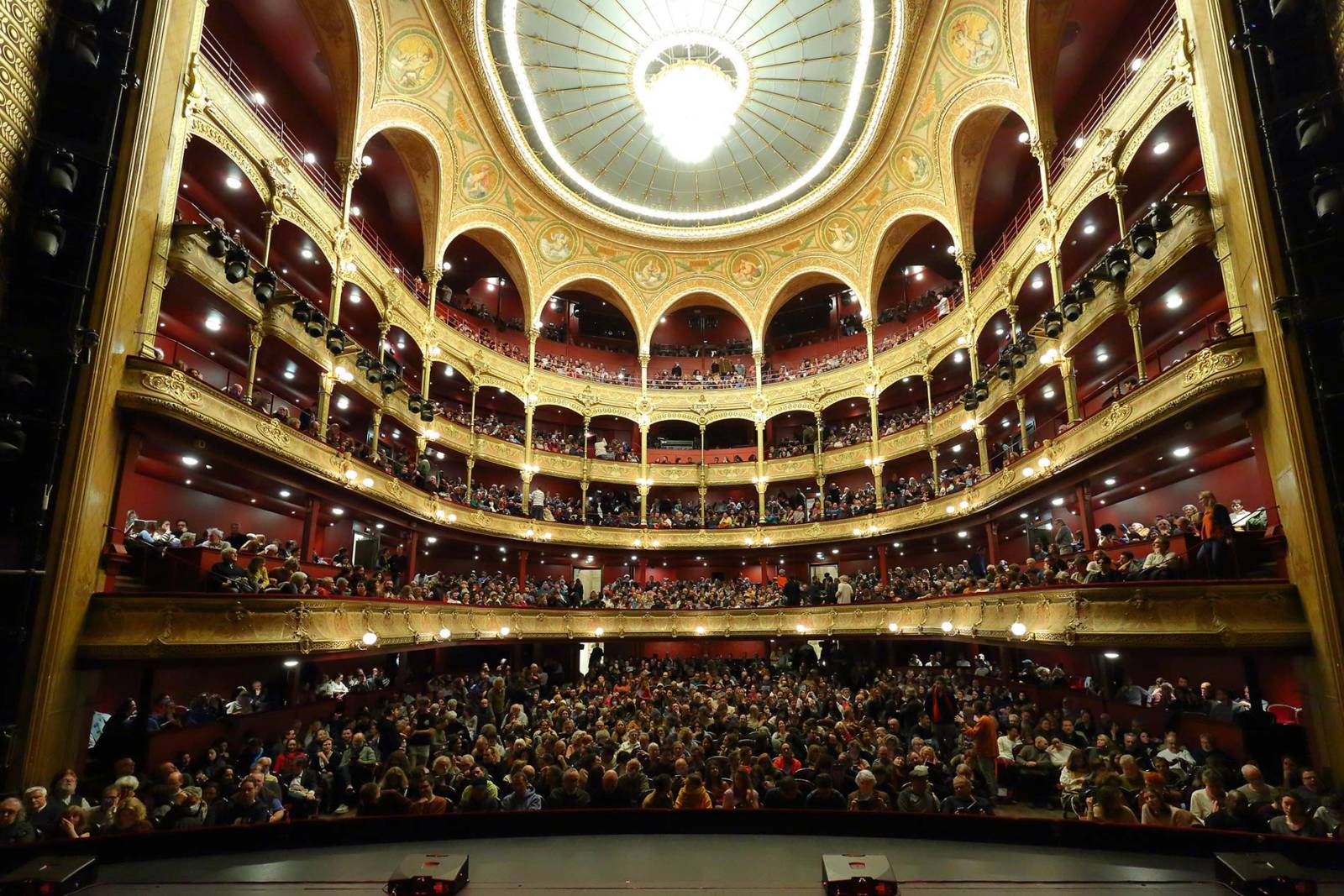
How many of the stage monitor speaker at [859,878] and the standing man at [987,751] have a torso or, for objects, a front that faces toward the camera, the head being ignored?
1

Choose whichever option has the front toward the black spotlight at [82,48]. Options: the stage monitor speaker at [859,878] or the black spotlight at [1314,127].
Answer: the black spotlight at [1314,127]

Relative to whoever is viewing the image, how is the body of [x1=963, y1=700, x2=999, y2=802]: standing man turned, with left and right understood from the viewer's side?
facing to the left of the viewer

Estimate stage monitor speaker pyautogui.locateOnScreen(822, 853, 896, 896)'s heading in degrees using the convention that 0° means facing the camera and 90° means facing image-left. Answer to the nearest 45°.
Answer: approximately 0°

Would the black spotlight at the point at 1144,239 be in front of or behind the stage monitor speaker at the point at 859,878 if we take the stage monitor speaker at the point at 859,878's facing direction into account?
behind

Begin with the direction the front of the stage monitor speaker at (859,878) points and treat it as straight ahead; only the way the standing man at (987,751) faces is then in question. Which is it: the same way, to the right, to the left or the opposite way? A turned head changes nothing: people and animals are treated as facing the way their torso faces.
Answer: to the right

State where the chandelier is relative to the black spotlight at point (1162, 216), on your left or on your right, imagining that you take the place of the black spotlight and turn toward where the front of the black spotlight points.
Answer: on your right
